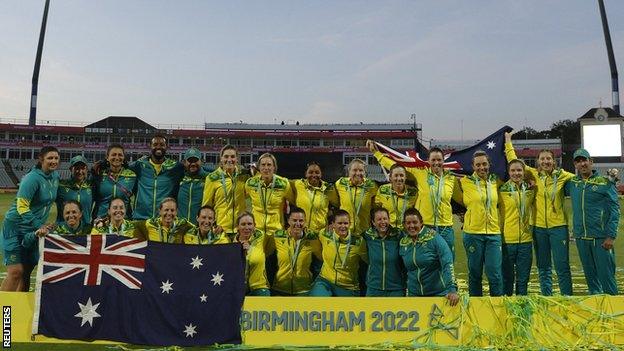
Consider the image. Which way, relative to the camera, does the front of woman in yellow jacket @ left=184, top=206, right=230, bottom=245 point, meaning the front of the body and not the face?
toward the camera

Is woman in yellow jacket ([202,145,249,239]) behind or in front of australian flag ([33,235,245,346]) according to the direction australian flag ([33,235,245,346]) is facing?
behind

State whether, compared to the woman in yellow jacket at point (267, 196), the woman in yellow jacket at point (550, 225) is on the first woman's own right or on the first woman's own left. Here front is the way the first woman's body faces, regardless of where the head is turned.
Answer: on the first woman's own left

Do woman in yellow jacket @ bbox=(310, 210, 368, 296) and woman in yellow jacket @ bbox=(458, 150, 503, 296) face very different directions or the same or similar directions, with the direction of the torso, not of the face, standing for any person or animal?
same or similar directions

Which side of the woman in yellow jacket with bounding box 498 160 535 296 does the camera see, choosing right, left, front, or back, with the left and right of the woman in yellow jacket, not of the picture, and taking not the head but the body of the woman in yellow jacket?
front

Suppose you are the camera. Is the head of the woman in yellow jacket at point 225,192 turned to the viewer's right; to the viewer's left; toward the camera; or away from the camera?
toward the camera

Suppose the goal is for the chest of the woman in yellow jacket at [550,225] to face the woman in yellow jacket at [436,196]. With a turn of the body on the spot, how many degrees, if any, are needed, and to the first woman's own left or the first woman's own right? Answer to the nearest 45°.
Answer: approximately 45° to the first woman's own right

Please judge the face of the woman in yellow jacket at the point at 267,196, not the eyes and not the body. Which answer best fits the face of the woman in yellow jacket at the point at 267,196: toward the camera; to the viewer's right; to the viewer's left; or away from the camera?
toward the camera

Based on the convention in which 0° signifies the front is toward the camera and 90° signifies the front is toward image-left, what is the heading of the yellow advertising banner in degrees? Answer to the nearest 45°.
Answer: approximately 0°

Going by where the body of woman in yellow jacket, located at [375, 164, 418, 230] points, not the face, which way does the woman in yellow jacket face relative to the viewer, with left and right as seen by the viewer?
facing the viewer

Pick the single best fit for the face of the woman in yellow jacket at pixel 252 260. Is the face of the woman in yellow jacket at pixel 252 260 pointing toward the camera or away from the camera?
toward the camera

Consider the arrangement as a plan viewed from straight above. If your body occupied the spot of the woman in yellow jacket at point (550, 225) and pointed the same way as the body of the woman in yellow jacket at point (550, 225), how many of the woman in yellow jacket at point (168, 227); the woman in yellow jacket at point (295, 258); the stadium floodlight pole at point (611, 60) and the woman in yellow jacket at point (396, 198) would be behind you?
1

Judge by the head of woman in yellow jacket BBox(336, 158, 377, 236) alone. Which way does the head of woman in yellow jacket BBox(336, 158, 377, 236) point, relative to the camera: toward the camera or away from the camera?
toward the camera

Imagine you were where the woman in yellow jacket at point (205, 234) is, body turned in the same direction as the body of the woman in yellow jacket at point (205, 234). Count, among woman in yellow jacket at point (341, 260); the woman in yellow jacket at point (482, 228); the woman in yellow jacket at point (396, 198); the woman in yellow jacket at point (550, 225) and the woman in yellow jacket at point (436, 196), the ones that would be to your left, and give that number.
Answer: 5

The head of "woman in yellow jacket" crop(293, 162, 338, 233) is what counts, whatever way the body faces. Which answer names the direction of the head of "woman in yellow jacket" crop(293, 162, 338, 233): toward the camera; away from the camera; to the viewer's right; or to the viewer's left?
toward the camera

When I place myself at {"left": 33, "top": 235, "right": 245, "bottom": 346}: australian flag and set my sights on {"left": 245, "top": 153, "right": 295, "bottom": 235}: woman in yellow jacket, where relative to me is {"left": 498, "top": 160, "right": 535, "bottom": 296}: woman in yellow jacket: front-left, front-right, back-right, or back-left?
front-right
